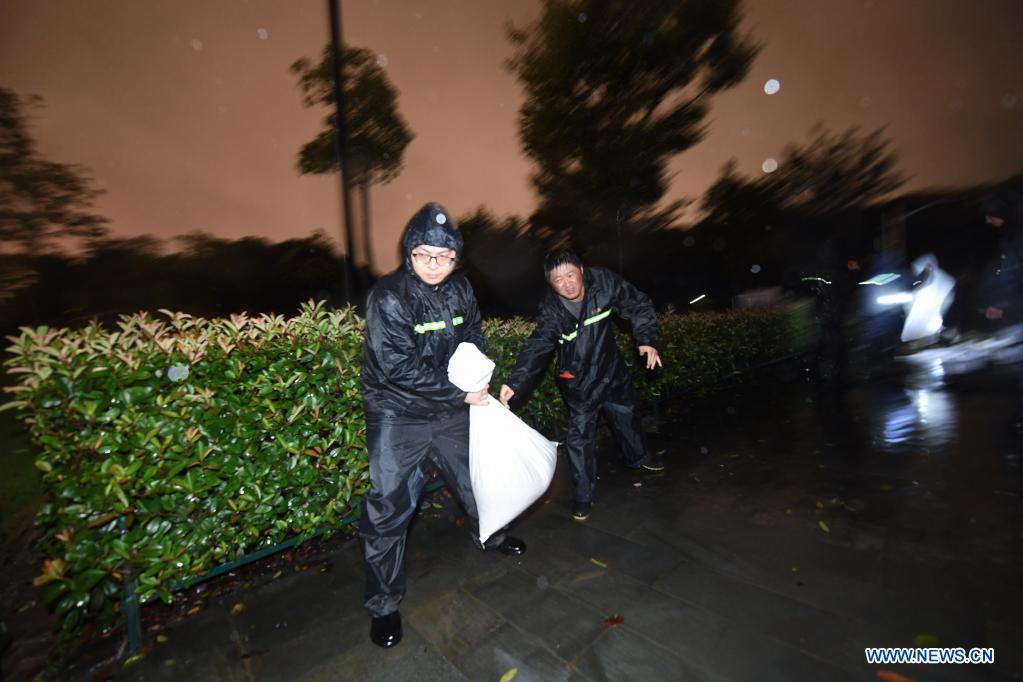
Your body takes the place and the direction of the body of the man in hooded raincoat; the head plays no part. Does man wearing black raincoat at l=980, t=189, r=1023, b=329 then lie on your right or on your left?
on your left

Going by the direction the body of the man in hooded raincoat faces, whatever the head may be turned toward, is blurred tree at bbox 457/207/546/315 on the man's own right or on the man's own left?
on the man's own left

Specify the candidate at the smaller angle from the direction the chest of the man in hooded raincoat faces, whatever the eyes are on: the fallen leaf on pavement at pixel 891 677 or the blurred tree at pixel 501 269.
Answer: the fallen leaf on pavement

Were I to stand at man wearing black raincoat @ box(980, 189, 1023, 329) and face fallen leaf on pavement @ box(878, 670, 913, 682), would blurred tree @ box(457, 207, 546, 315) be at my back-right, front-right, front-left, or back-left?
back-right

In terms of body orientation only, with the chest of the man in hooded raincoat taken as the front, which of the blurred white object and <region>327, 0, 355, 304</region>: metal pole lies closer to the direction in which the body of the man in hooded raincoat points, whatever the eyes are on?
the blurred white object

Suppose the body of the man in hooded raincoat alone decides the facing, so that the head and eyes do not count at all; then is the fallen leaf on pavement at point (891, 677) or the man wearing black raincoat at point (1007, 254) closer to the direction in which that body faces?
the fallen leaf on pavement

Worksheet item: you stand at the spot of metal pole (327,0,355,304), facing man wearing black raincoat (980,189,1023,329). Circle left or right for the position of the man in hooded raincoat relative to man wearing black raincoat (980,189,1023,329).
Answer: right

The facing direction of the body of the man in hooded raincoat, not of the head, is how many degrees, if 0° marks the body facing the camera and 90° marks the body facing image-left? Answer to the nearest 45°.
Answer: approximately 315°

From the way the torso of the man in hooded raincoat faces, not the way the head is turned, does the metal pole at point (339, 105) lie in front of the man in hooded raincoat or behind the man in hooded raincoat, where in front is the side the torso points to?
behind

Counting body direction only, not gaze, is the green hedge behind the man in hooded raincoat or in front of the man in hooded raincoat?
behind
